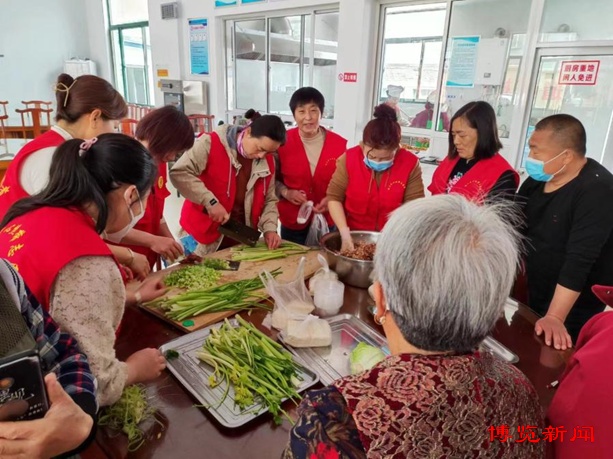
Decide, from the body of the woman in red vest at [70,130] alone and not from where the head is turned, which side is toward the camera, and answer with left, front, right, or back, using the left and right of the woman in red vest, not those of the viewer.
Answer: right

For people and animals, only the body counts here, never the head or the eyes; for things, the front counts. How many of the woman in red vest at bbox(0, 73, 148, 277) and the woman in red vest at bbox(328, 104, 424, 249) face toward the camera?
1

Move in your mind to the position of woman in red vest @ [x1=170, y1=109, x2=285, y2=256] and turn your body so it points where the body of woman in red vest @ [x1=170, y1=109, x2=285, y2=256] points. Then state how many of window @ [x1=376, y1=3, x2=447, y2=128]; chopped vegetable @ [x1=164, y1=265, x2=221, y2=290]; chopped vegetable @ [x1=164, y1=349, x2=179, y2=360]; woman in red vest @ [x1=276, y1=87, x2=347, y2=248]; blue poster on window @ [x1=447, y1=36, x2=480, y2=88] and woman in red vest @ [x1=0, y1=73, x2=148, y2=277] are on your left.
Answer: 3

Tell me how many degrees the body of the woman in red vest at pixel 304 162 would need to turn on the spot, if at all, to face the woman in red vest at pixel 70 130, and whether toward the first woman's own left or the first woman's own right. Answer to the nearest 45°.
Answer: approximately 45° to the first woman's own right

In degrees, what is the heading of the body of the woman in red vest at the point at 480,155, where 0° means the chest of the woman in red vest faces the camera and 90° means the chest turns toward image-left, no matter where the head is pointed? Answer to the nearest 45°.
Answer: approximately 45°

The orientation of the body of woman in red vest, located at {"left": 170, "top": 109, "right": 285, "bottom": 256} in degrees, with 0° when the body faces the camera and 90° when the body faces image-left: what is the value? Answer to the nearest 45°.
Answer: approximately 315°

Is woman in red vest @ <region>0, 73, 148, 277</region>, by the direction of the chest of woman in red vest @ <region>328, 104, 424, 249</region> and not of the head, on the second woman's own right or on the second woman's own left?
on the second woman's own right

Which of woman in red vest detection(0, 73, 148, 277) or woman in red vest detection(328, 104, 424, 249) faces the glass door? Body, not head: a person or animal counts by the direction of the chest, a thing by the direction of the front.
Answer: woman in red vest detection(0, 73, 148, 277)

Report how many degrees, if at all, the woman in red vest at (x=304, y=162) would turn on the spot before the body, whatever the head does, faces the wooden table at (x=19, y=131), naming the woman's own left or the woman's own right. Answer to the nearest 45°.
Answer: approximately 135° to the woman's own right
